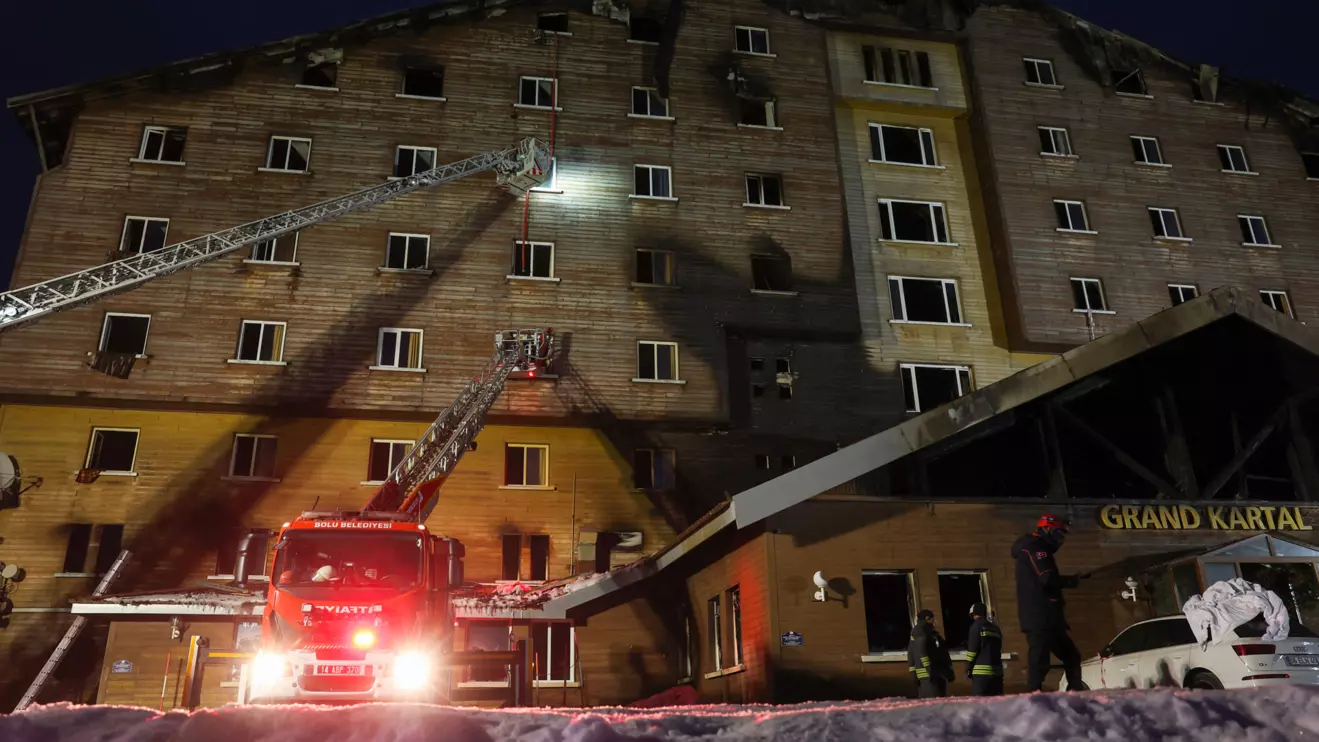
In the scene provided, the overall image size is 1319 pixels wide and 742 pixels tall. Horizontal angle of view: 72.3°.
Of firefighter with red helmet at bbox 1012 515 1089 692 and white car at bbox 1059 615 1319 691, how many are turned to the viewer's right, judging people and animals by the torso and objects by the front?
1

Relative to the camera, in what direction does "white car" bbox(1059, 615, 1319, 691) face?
facing away from the viewer and to the left of the viewer

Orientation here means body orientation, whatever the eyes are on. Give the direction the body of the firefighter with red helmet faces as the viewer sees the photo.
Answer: to the viewer's right

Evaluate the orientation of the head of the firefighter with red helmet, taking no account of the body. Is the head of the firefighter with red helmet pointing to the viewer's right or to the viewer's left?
to the viewer's right

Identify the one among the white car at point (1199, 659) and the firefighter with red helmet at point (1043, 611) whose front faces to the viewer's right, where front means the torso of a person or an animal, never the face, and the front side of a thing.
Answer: the firefighter with red helmet

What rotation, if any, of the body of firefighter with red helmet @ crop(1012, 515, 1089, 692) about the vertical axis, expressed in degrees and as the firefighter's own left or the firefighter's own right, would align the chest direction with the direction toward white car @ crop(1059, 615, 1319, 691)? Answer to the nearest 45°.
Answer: approximately 45° to the firefighter's own left

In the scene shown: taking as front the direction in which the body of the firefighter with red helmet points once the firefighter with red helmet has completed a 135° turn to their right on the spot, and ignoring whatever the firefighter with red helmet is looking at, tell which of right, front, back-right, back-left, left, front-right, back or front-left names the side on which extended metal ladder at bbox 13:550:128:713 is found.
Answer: front-right

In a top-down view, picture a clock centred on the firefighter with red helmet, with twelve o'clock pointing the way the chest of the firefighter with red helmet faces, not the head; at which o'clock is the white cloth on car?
The white cloth on car is roughly at 11 o'clock from the firefighter with red helmet.
